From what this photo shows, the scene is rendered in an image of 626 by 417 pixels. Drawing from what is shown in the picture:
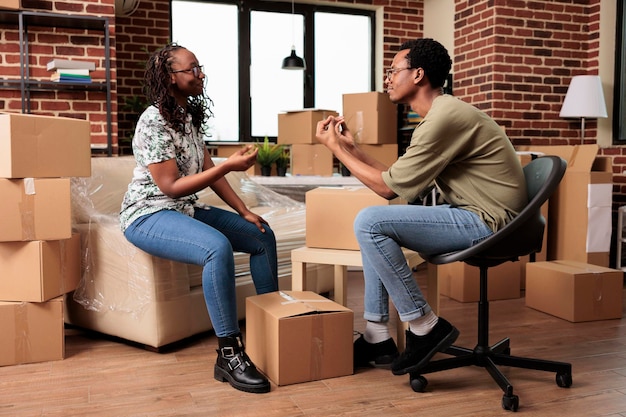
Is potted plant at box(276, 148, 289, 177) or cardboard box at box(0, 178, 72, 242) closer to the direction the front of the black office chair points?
the cardboard box

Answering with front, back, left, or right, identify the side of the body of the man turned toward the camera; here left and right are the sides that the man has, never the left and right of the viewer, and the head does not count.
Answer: left

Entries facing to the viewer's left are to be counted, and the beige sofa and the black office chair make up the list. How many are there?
1

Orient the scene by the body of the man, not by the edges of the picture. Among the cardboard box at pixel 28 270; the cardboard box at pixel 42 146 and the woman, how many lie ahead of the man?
3

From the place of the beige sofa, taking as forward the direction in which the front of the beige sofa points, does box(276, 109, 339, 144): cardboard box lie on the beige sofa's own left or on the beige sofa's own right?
on the beige sofa's own left

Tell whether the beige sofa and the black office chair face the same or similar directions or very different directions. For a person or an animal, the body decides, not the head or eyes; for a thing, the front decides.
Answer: very different directions

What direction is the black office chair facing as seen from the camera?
to the viewer's left

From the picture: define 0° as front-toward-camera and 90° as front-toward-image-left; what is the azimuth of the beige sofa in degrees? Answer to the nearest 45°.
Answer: approximately 315°

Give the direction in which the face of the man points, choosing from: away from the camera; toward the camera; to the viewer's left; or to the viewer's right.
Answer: to the viewer's left

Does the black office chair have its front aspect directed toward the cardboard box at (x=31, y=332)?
yes

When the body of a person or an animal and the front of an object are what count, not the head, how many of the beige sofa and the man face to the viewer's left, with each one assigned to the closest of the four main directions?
1

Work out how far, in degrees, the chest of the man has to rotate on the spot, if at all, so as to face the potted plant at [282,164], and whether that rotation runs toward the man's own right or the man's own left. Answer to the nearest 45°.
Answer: approximately 90° to the man's own right
